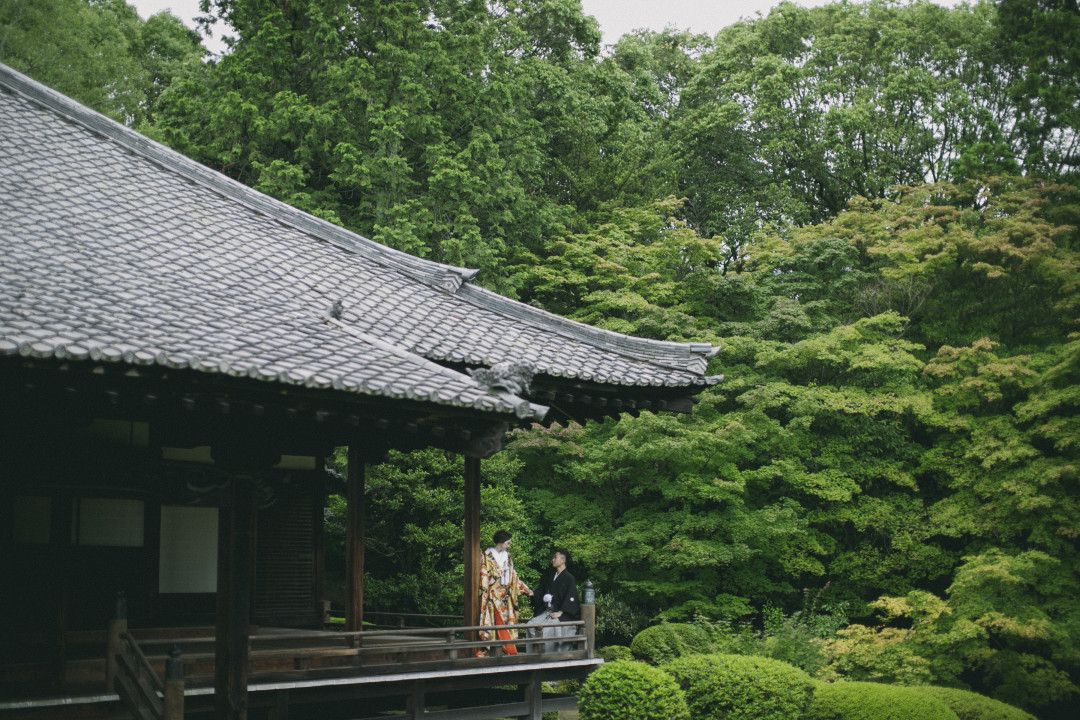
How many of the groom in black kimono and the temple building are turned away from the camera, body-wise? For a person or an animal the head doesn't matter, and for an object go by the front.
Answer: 0

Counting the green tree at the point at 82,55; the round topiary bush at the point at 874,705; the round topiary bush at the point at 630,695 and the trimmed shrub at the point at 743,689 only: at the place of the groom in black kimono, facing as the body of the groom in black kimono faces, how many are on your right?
1

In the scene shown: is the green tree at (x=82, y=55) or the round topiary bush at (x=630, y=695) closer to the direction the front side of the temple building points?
the round topiary bush

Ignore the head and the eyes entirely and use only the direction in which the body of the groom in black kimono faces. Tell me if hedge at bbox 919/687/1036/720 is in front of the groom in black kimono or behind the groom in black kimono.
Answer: behind

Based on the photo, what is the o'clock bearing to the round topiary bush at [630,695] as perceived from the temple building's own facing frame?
The round topiary bush is roughly at 10 o'clock from the temple building.

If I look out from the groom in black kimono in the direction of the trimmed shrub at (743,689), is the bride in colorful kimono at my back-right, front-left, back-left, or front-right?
back-right

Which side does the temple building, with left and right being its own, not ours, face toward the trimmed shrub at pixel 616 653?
left

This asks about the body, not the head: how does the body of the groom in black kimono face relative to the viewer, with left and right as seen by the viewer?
facing the viewer and to the left of the viewer

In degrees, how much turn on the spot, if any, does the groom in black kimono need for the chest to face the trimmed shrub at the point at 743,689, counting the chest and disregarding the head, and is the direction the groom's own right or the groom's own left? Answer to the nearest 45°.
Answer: approximately 135° to the groom's own left

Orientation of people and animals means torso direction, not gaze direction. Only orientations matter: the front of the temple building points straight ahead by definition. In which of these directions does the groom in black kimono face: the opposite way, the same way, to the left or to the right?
to the right

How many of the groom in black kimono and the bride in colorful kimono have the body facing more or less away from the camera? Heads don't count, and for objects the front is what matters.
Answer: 0

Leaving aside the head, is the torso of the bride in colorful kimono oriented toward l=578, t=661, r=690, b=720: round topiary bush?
yes

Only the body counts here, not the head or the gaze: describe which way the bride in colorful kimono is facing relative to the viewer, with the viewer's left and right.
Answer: facing the viewer and to the right of the viewer

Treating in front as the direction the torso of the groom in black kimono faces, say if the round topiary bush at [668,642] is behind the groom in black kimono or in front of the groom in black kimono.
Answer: behind
